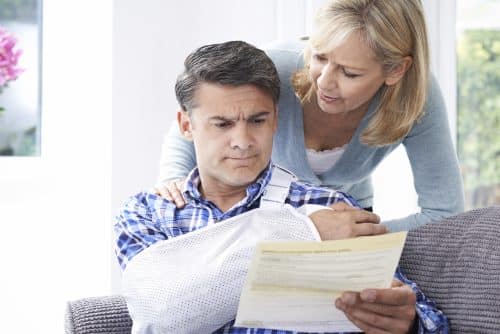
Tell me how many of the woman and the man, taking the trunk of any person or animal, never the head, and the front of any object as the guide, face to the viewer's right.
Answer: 0

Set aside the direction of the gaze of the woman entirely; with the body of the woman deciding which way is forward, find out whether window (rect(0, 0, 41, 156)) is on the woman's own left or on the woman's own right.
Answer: on the woman's own right

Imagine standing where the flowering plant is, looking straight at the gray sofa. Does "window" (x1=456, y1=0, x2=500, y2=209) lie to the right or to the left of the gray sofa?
left

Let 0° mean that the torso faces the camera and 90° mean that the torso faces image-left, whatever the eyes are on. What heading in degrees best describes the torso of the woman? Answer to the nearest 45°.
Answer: approximately 45°

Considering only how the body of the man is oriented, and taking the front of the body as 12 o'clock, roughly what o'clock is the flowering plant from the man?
The flowering plant is roughly at 5 o'clock from the man.

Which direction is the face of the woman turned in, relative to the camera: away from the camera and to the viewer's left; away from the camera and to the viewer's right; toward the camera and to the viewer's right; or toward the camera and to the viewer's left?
toward the camera and to the viewer's left

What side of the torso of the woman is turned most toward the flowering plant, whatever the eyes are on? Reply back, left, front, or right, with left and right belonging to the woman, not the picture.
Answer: right

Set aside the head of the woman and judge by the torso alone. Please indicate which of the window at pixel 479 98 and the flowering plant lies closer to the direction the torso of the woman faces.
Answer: the flowering plant

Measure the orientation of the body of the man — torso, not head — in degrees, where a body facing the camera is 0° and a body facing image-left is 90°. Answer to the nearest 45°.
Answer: approximately 0°
